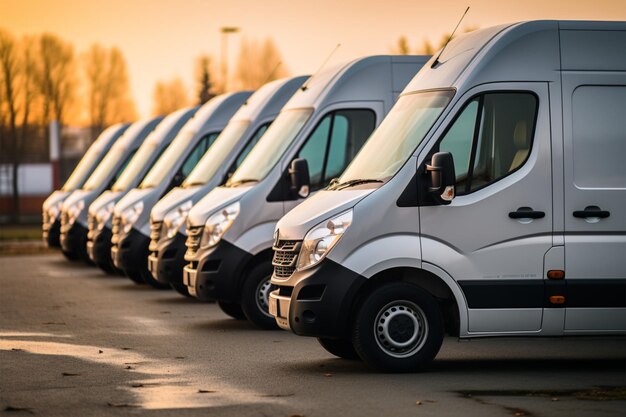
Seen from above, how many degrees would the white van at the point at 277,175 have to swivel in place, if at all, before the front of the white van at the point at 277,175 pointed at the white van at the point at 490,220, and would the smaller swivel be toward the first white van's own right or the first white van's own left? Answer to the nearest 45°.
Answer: approximately 90° to the first white van's own left

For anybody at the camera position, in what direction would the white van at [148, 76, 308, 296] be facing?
facing the viewer and to the left of the viewer

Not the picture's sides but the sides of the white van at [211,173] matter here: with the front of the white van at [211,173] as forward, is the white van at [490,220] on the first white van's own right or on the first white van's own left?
on the first white van's own left

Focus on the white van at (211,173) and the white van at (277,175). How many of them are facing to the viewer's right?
0

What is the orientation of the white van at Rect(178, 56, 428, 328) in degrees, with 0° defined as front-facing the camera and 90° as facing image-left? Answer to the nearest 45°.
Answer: approximately 45°
